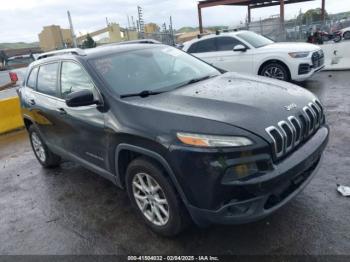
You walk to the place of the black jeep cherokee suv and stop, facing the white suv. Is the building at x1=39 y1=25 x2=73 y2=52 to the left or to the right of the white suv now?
left

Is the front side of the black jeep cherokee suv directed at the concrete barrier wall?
no

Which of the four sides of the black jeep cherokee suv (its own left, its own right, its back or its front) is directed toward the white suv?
left

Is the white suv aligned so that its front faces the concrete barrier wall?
no

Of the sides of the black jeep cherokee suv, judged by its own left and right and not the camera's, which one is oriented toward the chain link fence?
left

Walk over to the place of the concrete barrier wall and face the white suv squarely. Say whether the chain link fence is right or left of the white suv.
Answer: left

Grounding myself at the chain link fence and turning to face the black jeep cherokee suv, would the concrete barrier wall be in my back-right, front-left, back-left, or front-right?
front-right

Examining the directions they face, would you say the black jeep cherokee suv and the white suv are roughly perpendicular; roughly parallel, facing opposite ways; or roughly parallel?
roughly parallel

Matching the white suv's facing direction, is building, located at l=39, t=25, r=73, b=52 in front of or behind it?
behind

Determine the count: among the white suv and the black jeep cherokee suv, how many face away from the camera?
0

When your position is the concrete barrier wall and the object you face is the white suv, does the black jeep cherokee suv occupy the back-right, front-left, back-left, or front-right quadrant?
front-right

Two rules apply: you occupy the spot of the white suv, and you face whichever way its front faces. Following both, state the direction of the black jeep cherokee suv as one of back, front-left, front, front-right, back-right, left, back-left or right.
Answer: front-right

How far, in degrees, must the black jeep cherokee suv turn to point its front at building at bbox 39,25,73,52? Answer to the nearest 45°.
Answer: approximately 135° to its left
